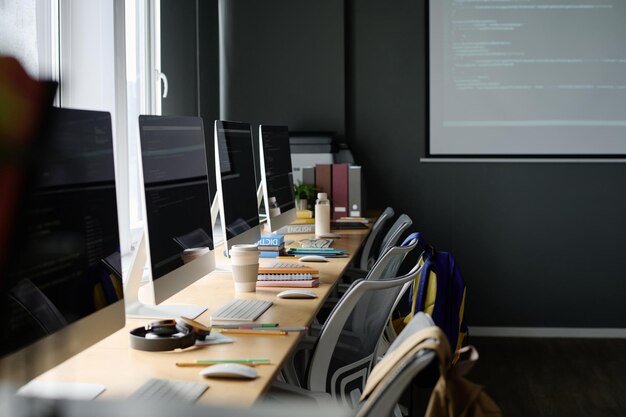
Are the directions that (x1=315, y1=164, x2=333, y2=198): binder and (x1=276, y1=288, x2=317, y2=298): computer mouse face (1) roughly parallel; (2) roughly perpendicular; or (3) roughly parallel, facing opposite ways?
roughly perpendicular

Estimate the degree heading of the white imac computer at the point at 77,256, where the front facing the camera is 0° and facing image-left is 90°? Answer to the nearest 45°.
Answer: approximately 315°

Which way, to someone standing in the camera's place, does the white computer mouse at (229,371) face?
facing to the left of the viewer

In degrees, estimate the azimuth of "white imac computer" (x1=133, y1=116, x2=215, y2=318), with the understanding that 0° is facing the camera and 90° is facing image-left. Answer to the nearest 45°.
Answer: approximately 315°

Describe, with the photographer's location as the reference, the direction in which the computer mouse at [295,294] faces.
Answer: facing to the left of the viewer

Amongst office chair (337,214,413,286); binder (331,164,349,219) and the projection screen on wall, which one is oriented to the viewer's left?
the office chair

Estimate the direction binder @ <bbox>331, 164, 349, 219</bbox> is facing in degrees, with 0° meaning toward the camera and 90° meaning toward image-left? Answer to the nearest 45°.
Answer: approximately 0°

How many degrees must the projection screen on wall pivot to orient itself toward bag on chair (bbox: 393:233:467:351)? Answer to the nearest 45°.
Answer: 0° — it already faces it

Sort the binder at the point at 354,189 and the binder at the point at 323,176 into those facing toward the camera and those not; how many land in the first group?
2

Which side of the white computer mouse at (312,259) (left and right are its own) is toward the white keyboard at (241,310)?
left

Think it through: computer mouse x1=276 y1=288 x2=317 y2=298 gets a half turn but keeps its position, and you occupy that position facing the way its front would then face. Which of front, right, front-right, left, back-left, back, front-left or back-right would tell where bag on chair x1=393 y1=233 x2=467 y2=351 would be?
front-left
